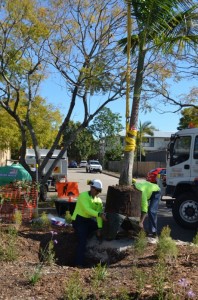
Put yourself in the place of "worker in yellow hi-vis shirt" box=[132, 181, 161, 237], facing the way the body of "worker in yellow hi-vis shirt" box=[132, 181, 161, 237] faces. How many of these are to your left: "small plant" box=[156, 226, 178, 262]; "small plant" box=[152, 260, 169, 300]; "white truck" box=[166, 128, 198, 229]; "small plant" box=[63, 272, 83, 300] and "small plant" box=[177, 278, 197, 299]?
4

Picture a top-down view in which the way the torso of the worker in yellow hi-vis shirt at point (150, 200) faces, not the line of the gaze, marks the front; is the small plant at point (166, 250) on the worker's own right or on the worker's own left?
on the worker's own left

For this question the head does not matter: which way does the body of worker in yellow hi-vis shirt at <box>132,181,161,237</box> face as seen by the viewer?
to the viewer's left

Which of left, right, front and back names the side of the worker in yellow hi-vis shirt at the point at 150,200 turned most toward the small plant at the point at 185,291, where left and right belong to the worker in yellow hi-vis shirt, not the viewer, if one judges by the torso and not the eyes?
left

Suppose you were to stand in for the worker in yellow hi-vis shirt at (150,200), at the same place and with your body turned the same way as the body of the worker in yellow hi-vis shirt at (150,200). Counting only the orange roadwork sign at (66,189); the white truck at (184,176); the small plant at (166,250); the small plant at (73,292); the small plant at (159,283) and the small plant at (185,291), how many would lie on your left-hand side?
4

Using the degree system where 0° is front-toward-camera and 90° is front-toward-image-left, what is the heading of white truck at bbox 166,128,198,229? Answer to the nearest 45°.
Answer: approximately 90°

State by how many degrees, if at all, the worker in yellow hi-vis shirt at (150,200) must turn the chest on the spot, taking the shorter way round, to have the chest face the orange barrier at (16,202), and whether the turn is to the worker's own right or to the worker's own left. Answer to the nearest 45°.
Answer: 0° — they already face it

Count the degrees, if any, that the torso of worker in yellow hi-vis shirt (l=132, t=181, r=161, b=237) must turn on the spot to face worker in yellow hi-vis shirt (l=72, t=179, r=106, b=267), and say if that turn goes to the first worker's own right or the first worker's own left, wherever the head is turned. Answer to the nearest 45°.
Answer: approximately 45° to the first worker's own left
